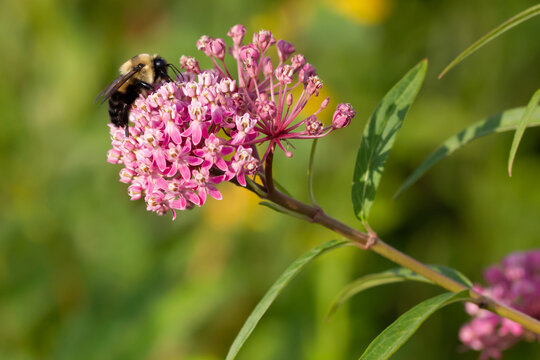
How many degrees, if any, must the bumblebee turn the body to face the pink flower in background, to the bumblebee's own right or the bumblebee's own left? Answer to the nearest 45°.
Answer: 0° — it already faces it

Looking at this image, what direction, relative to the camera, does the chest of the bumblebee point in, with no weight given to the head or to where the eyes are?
to the viewer's right
